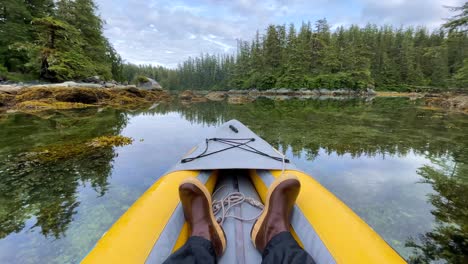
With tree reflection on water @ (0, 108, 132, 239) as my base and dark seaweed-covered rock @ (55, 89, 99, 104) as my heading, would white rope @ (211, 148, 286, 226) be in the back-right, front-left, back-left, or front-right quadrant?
back-right

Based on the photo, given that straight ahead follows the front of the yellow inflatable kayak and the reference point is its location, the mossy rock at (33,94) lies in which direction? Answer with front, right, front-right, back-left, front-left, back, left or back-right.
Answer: front-left

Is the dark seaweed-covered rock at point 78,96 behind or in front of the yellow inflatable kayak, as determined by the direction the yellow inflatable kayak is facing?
in front

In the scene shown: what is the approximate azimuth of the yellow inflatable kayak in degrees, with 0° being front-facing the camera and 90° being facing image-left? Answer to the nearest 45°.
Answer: approximately 180°

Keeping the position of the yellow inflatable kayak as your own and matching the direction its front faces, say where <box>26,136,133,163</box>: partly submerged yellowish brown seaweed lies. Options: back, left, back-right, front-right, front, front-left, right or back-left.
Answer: front-left
